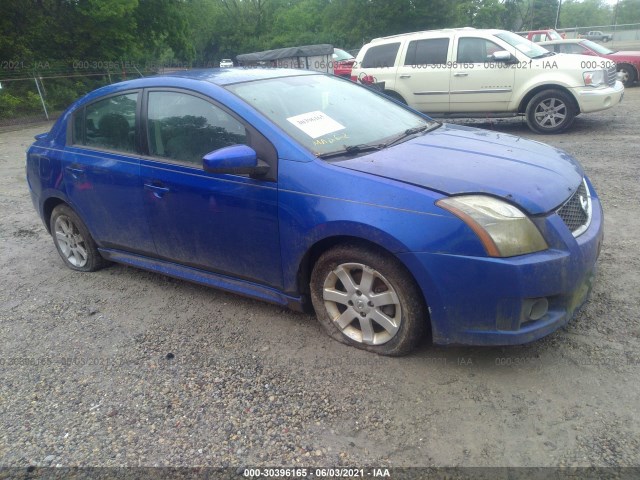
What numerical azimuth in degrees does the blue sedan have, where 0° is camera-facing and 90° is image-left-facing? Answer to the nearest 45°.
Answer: approximately 315°

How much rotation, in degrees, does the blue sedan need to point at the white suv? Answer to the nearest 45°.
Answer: approximately 90° to its left
